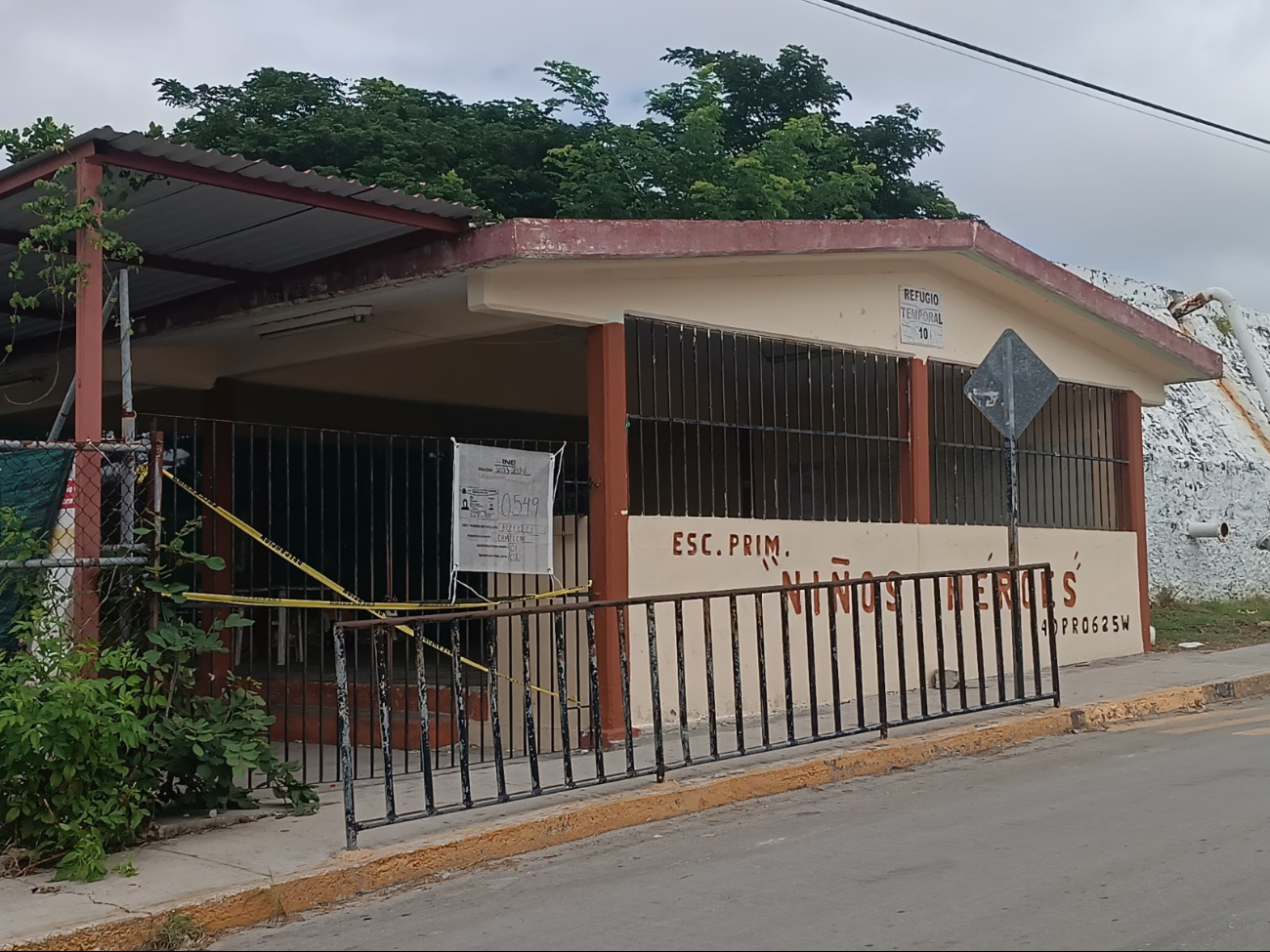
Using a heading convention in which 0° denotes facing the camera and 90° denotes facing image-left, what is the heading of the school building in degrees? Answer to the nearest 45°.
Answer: approximately 315°

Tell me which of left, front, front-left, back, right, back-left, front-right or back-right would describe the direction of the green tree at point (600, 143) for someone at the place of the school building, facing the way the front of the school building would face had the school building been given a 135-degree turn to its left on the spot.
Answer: front

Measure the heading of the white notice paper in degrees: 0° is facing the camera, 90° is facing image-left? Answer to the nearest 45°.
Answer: approximately 0°

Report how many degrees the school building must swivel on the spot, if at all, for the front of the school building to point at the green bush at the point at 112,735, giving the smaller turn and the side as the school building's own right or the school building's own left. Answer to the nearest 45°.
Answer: approximately 90° to the school building's own right

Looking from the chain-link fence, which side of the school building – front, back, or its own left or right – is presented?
right

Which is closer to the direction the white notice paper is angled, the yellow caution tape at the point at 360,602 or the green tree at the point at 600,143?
the yellow caution tape

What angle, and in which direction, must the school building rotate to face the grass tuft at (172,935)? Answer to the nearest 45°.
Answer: approximately 45° to its right
